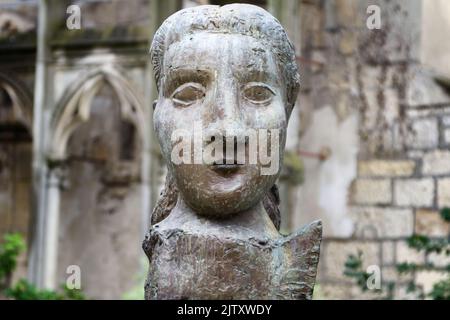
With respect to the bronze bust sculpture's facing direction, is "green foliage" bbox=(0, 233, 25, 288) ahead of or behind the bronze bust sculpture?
behind

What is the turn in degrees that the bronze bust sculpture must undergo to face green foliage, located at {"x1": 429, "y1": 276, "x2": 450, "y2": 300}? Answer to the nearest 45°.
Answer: approximately 135° to its left

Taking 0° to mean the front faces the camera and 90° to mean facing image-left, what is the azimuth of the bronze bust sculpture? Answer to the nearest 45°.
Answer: approximately 0°
